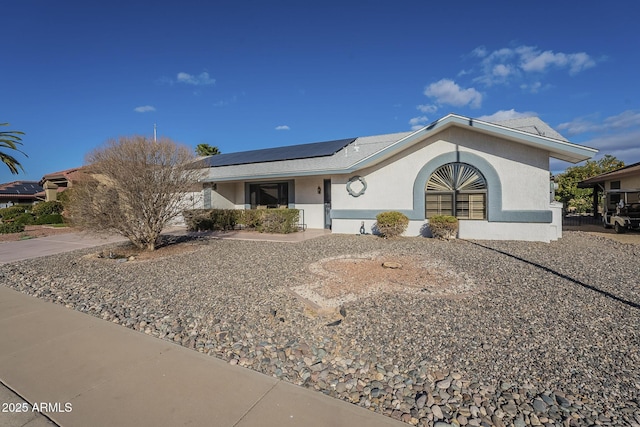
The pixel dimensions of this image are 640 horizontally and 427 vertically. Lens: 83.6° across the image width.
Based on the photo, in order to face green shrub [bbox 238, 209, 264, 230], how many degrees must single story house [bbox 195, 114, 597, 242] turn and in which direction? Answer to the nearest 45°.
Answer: approximately 90° to its right

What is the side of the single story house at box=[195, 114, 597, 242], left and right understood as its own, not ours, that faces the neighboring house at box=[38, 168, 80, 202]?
right

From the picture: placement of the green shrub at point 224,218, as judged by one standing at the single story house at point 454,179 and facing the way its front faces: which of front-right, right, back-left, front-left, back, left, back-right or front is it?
right

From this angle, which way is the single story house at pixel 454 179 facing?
toward the camera

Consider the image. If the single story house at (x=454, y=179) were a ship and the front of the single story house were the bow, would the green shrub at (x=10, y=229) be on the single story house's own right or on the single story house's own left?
on the single story house's own right

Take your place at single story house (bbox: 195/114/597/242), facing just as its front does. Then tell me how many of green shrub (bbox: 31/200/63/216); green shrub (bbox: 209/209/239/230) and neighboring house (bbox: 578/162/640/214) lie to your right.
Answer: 2

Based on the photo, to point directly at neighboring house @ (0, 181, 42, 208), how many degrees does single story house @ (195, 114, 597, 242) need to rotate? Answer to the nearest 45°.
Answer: approximately 90° to its right

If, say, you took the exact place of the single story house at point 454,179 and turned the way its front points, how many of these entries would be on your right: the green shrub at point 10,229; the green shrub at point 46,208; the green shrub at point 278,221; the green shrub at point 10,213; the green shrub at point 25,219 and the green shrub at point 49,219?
6

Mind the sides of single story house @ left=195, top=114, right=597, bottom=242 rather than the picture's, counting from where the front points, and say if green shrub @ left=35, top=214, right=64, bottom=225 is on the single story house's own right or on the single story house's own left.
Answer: on the single story house's own right

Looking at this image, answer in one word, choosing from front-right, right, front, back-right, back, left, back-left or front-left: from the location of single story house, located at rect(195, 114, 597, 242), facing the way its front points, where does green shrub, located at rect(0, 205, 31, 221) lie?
right

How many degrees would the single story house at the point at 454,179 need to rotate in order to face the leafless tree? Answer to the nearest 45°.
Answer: approximately 45° to its right

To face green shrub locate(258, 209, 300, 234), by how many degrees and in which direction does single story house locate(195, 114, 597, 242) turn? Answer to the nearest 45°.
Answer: approximately 90° to its right

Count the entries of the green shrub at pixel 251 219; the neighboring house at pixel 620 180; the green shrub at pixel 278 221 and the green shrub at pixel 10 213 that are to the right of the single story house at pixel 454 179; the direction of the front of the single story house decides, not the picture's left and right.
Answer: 3
